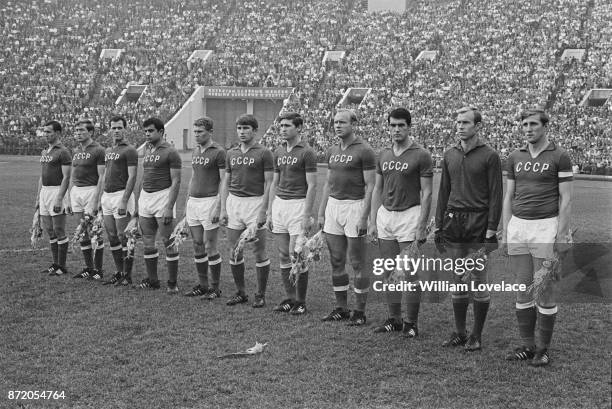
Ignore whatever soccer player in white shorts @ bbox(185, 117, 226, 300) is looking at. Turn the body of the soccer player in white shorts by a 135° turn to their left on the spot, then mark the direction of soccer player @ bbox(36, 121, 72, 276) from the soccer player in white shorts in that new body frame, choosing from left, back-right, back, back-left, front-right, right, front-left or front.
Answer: back-left

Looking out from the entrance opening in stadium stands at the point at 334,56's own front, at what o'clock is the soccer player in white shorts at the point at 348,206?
The soccer player in white shorts is roughly at 12 o'clock from the entrance opening in stadium stands.

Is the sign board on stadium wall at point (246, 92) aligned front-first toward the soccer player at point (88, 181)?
yes

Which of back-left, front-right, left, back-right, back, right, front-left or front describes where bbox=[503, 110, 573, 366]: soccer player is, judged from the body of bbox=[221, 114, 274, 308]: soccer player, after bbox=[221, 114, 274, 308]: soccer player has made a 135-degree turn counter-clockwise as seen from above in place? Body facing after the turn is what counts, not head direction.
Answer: front-right

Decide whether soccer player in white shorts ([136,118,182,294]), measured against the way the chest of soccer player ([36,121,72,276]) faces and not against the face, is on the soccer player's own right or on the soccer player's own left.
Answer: on the soccer player's own left

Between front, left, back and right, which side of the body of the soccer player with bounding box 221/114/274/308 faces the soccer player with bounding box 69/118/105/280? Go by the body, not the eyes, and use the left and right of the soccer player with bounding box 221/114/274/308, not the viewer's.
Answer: right

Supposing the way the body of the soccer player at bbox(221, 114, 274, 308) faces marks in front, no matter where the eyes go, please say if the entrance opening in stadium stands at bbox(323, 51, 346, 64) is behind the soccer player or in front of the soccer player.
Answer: behind

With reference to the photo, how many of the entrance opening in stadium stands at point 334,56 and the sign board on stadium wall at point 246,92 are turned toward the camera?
2

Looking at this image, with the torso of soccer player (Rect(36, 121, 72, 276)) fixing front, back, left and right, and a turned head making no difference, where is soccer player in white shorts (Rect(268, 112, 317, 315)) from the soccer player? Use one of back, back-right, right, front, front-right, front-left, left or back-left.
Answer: left

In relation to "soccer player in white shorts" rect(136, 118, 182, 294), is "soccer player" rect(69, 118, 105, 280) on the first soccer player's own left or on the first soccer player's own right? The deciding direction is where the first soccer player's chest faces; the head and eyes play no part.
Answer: on the first soccer player's own right

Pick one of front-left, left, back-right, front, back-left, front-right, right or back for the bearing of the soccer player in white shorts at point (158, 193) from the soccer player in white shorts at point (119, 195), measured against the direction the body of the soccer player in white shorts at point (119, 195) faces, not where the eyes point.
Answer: left

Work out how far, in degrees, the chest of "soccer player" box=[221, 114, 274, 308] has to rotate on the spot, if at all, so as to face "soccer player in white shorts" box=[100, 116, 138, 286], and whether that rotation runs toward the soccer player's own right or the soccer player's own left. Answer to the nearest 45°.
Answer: approximately 90° to the soccer player's own right

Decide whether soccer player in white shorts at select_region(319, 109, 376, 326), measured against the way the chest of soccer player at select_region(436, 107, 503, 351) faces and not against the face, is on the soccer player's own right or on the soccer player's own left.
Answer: on the soccer player's own right
